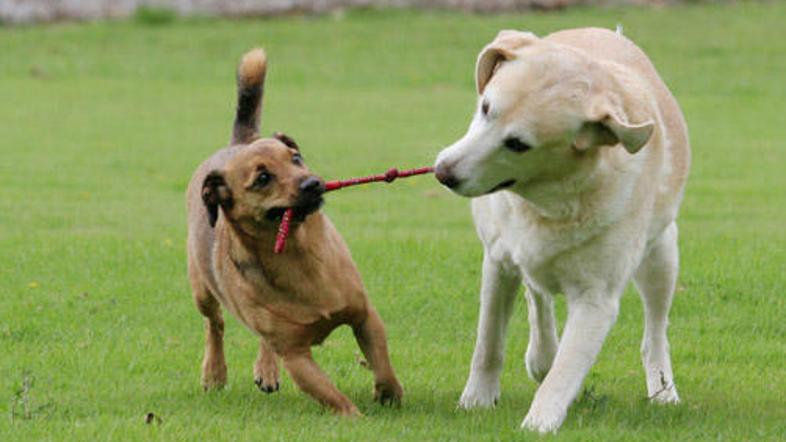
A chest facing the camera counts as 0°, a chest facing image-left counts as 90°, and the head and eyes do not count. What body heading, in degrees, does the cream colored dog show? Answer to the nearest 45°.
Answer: approximately 45°

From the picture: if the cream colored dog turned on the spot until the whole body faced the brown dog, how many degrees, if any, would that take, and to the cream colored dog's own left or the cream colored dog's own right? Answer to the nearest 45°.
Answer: approximately 45° to the cream colored dog's own right

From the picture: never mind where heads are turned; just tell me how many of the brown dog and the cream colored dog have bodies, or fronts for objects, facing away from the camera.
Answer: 0
